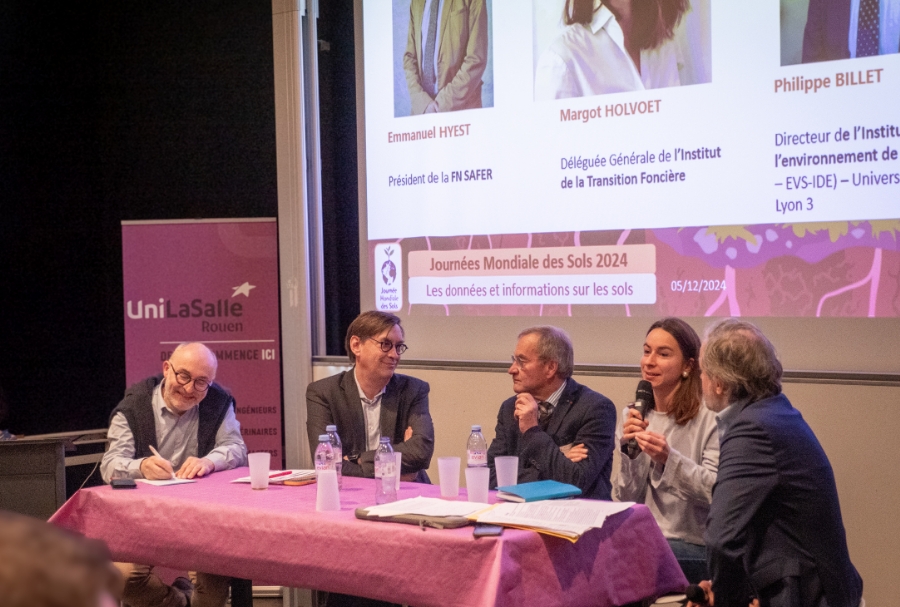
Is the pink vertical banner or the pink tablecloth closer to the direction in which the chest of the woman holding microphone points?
the pink tablecloth

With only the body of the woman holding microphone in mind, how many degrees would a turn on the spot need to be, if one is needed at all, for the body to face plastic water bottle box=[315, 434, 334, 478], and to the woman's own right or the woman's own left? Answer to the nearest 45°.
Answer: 0° — they already face it

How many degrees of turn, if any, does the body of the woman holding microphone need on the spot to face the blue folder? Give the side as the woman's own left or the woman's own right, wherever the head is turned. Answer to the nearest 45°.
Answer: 0° — they already face it

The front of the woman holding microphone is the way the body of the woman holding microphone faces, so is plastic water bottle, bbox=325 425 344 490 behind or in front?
in front

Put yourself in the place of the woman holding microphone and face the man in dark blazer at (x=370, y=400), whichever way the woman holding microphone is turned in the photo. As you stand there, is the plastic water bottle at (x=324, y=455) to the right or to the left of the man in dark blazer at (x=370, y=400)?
left

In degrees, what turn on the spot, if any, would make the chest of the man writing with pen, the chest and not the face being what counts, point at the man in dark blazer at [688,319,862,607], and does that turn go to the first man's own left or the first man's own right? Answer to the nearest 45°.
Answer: approximately 45° to the first man's own left

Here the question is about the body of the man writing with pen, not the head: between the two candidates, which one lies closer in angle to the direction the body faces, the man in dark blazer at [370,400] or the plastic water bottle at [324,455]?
the plastic water bottle
